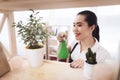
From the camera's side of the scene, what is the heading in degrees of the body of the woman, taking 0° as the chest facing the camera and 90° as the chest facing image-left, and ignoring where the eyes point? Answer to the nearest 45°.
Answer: approximately 45°
